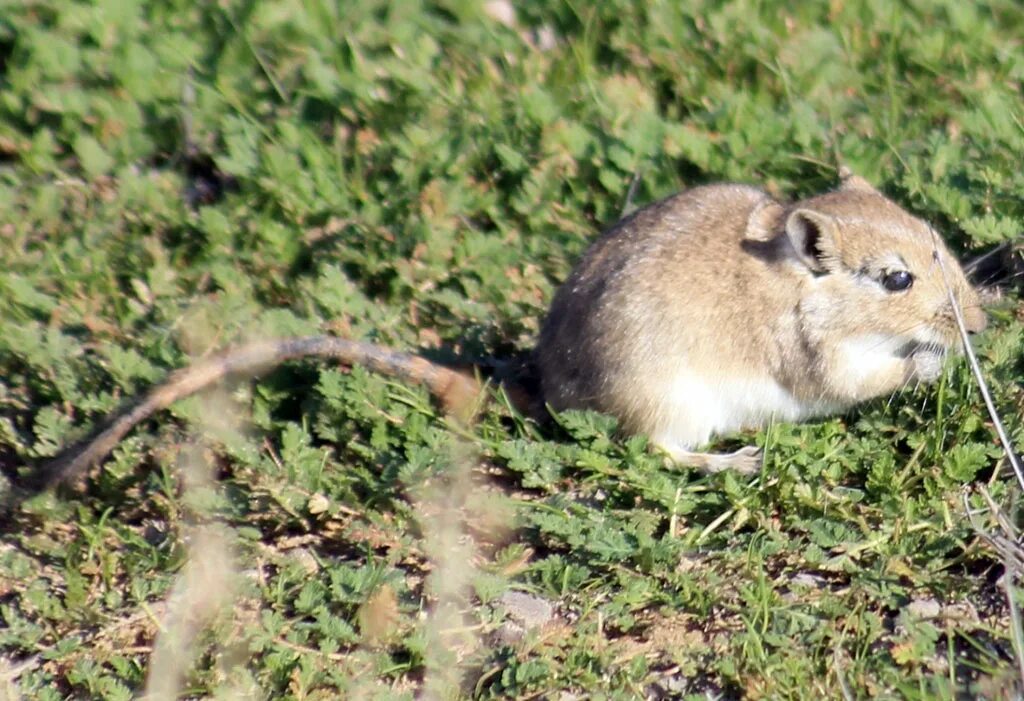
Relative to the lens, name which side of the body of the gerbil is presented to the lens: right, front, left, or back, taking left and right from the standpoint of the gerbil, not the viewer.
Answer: right
